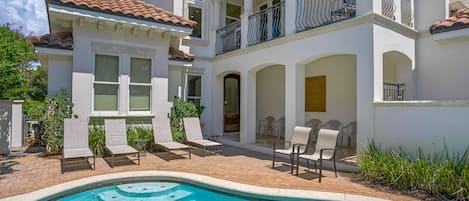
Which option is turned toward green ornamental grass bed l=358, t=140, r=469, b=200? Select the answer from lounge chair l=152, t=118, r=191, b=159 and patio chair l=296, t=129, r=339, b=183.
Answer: the lounge chair

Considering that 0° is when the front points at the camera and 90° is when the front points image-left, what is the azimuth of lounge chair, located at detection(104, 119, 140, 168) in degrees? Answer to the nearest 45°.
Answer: approximately 315°

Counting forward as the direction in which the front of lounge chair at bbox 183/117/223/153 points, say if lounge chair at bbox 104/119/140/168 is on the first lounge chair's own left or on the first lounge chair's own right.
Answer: on the first lounge chair's own right

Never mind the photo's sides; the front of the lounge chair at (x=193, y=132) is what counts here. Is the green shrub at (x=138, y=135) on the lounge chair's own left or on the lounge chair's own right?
on the lounge chair's own right

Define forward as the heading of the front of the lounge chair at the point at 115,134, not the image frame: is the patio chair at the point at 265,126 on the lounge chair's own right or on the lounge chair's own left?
on the lounge chair's own left

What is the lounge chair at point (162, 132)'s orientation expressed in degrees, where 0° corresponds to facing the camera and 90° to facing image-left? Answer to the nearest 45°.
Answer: approximately 315°

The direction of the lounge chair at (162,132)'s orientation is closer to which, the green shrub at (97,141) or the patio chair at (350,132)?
the patio chair

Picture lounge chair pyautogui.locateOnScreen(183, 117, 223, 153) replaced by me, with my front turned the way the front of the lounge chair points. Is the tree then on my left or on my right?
on my right

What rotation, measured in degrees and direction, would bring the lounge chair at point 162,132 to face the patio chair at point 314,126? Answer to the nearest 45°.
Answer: approximately 45° to its left

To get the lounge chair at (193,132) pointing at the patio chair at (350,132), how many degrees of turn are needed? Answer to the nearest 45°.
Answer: approximately 45° to its left
